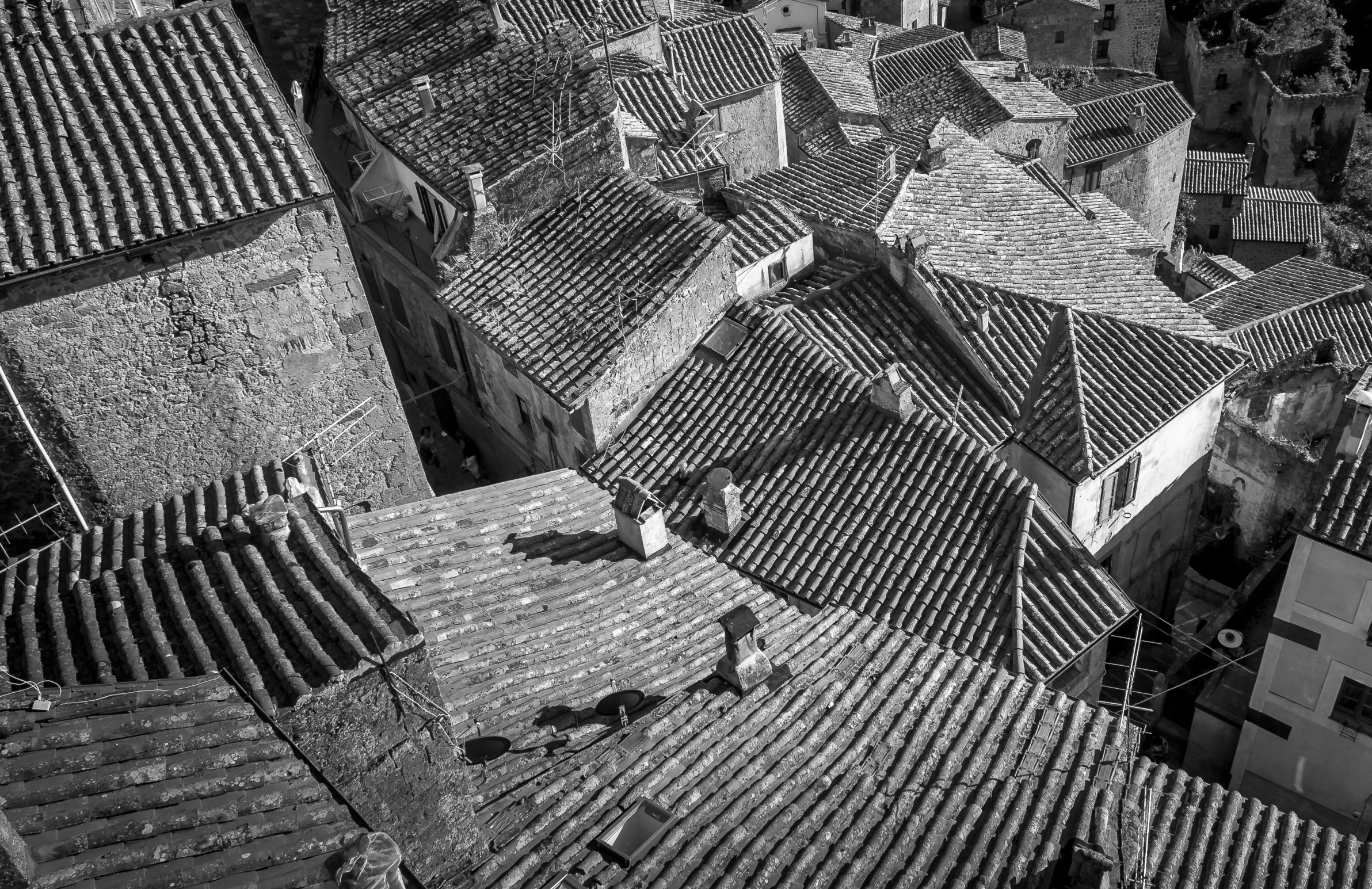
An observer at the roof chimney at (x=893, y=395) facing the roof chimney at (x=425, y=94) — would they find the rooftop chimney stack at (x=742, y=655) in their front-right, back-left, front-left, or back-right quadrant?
back-left

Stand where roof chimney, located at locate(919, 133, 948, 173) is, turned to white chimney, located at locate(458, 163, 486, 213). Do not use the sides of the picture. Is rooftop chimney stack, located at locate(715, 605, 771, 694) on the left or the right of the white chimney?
left

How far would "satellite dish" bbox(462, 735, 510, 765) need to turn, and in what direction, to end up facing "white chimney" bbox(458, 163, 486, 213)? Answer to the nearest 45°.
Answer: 0° — it already faces it

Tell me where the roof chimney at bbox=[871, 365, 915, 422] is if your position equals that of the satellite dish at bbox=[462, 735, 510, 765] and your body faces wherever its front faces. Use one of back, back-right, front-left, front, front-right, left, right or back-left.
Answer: front-right

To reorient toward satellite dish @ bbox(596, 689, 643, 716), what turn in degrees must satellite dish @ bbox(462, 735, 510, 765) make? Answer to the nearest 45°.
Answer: approximately 45° to its right

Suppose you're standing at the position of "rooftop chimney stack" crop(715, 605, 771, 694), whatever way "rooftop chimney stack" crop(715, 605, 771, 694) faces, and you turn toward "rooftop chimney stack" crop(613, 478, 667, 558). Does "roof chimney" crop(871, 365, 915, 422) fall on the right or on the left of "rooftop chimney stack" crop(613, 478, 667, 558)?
right

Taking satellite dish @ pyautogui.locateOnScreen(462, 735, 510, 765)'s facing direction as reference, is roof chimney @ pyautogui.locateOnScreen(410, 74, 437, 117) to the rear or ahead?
ahead
